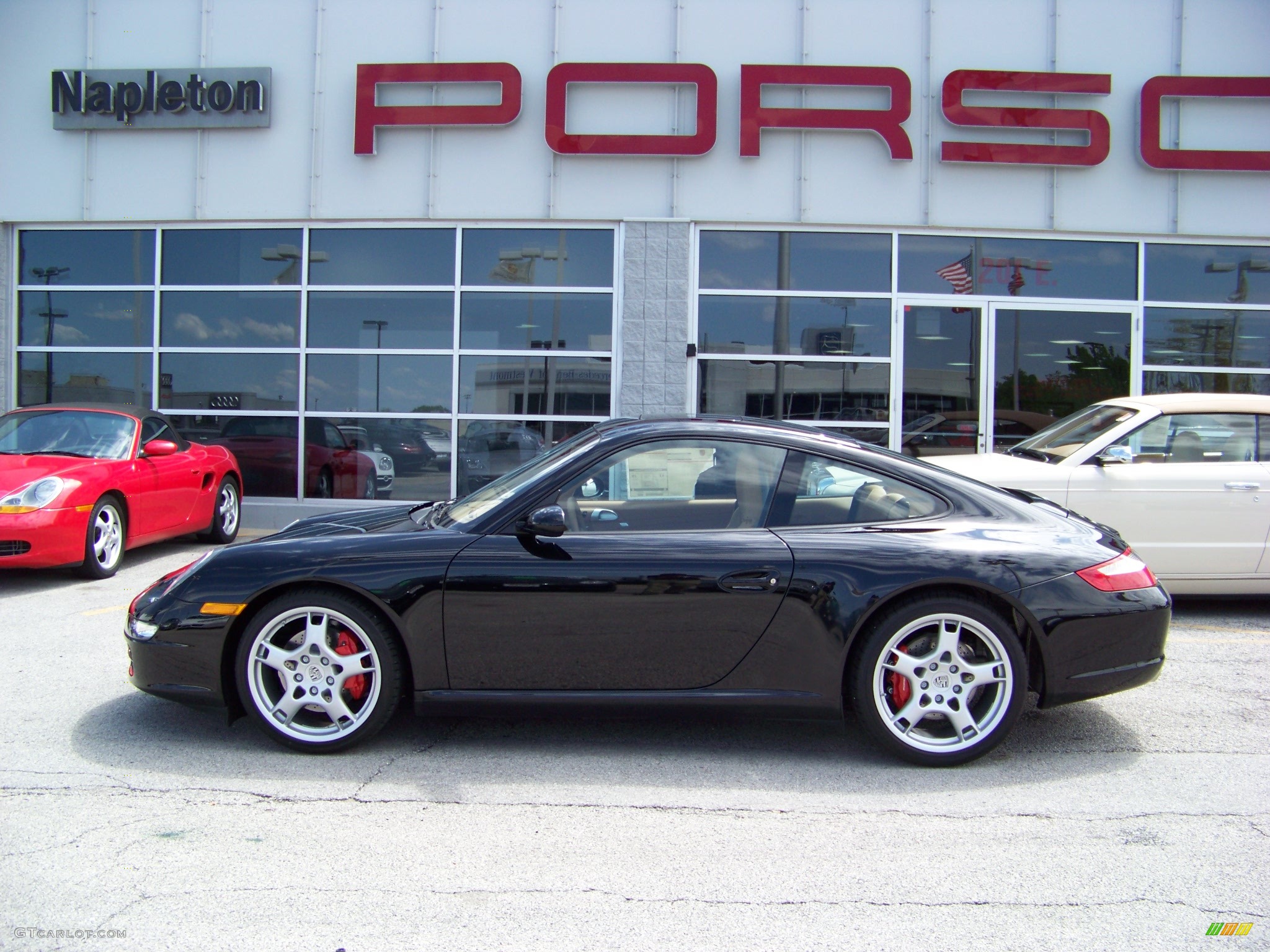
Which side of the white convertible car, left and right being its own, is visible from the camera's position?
left

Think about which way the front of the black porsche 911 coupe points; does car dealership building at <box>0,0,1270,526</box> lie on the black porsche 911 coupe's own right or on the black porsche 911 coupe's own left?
on the black porsche 911 coupe's own right

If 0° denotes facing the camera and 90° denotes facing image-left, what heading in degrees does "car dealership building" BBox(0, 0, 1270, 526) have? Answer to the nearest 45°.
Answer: approximately 0°

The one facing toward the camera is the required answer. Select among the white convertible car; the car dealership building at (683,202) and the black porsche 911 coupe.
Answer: the car dealership building

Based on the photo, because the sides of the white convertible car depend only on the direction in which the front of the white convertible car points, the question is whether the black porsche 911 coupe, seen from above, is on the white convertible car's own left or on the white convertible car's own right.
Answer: on the white convertible car's own left

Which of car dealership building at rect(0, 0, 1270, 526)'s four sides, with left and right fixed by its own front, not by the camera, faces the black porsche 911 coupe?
front

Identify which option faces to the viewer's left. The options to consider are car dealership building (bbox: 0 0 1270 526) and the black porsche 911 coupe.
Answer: the black porsche 911 coupe

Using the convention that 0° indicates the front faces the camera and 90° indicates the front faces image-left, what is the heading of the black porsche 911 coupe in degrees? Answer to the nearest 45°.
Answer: approximately 90°

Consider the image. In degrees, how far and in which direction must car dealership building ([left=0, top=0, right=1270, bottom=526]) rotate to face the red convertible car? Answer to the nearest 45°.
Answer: approximately 45° to its right

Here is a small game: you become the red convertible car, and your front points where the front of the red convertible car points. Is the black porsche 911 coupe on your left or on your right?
on your left

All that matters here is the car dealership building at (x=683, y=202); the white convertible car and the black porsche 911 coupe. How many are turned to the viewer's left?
2

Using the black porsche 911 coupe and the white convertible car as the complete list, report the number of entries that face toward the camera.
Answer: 0
